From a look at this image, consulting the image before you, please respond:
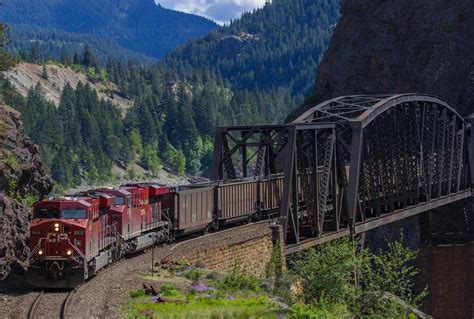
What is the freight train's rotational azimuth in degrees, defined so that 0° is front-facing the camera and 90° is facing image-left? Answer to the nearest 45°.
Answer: approximately 45°

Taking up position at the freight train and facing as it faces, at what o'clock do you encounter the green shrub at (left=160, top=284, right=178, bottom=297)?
The green shrub is roughly at 10 o'clock from the freight train.

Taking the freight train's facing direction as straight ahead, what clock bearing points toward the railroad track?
The railroad track is roughly at 11 o'clock from the freight train.

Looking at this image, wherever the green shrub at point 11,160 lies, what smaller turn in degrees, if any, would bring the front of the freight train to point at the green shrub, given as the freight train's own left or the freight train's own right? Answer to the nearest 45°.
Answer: approximately 90° to the freight train's own right

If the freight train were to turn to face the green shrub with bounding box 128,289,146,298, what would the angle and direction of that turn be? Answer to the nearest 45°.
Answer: approximately 45° to its left

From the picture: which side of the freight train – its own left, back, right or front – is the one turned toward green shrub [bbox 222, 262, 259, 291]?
left
